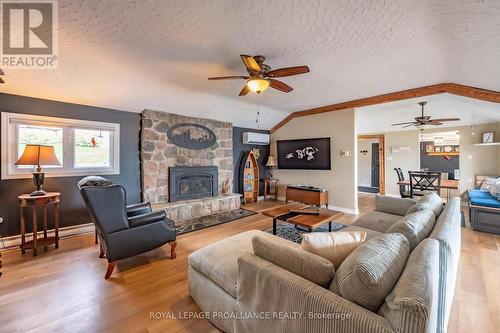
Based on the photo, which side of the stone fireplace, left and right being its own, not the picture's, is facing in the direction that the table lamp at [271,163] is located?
left

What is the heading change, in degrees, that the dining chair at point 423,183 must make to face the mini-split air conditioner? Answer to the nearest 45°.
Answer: approximately 90° to its left

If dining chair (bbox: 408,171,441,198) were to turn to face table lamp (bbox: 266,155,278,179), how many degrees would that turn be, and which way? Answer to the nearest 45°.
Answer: approximately 90° to its left

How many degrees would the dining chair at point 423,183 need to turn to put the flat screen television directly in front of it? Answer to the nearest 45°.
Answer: approximately 90° to its left

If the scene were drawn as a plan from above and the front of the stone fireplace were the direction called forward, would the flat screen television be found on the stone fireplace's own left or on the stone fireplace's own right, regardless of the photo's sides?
on the stone fireplace's own left

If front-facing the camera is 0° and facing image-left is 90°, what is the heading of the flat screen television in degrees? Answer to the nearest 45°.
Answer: approximately 0°

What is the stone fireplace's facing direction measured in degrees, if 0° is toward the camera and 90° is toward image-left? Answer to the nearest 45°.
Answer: approximately 315°

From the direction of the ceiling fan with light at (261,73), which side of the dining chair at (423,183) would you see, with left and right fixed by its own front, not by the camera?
back

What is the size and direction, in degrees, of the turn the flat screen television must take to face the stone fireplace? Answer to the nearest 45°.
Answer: approximately 45° to its right

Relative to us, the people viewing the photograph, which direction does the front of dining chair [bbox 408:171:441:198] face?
facing away from the viewer

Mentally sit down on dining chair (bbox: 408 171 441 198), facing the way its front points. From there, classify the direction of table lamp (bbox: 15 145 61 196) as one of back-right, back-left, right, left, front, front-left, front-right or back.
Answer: back-left

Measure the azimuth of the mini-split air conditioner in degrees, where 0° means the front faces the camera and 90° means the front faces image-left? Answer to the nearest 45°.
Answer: approximately 315°

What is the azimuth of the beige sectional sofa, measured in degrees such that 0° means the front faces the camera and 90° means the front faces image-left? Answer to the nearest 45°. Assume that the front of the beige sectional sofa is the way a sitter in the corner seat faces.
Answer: approximately 135°
